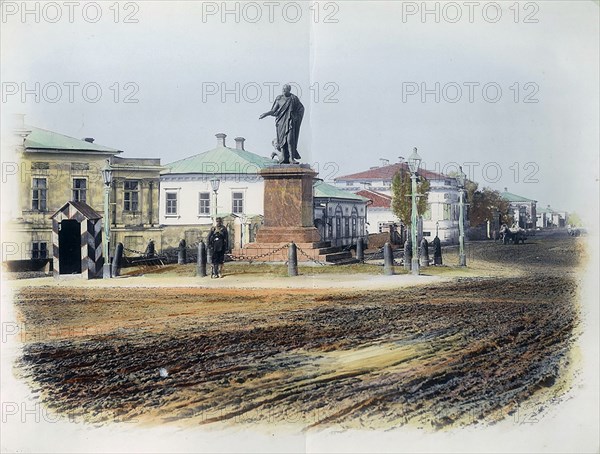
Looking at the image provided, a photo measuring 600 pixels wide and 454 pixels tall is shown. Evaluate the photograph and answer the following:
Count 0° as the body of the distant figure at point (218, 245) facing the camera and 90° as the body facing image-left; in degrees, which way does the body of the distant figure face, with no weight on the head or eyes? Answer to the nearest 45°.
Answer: approximately 0°

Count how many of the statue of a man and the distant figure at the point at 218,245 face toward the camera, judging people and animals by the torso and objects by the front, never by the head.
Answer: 2

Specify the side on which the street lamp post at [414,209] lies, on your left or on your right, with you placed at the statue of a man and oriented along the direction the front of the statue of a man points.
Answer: on your left

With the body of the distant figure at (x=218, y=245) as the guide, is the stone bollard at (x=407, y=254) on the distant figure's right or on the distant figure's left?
on the distant figure's left

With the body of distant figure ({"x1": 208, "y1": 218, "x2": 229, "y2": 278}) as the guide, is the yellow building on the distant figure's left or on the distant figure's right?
on the distant figure's right

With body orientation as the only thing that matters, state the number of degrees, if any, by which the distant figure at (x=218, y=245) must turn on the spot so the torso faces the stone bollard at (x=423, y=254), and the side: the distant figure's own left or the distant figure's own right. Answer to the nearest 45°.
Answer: approximately 90° to the distant figure's own left

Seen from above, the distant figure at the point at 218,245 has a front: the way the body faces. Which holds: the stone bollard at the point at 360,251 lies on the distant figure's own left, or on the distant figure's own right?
on the distant figure's own left

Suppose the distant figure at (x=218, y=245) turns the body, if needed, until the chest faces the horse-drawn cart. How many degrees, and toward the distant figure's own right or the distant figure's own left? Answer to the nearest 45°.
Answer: approximately 90° to the distant figure's own left
